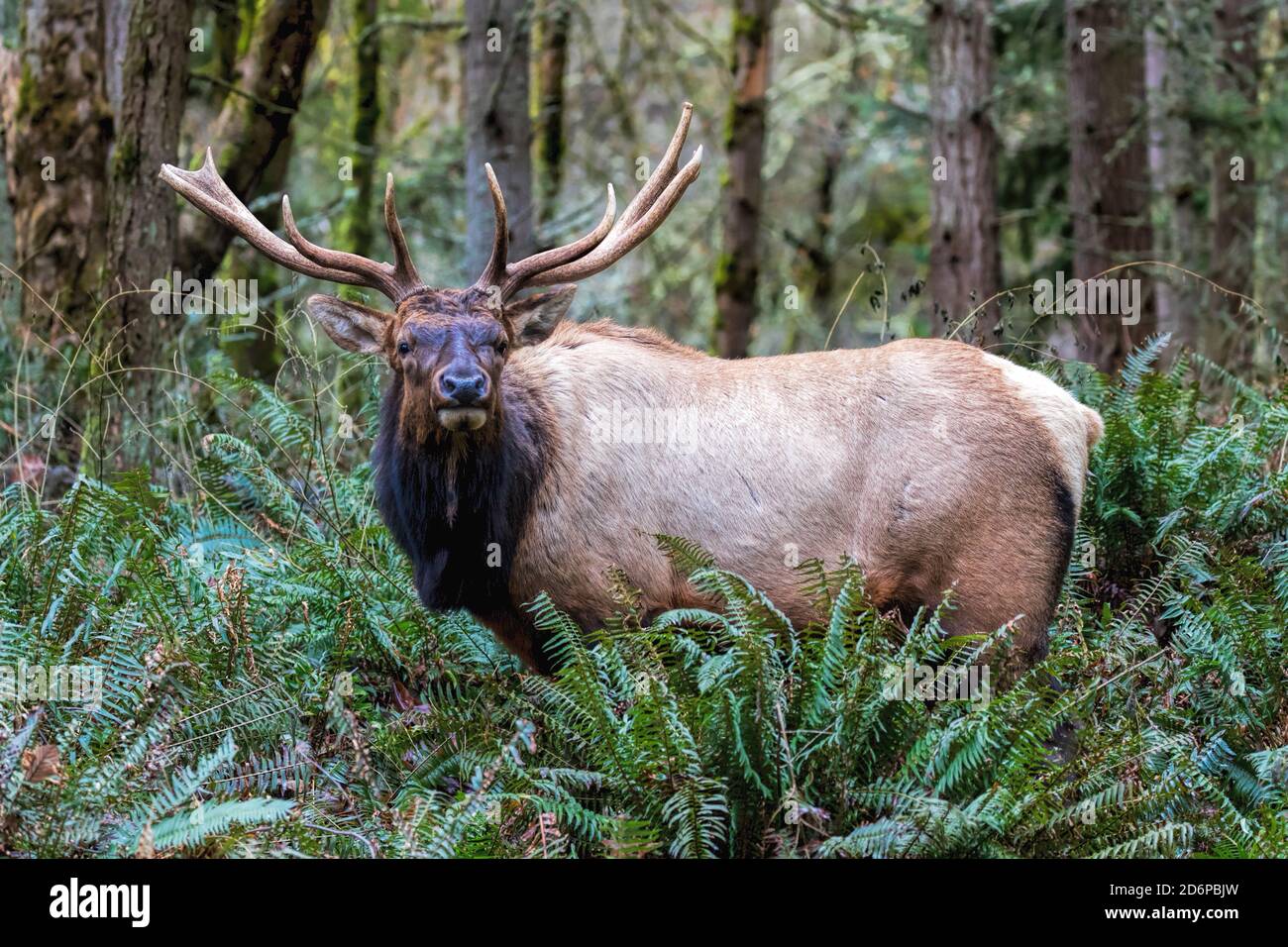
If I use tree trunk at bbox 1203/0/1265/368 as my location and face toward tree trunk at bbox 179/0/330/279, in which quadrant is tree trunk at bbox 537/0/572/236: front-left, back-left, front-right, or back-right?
front-right

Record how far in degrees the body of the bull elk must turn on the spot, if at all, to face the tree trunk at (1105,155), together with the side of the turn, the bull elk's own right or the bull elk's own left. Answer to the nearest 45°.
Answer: approximately 135° to the bull elk's own right

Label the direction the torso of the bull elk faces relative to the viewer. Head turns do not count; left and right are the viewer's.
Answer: facing to the left of the viewer

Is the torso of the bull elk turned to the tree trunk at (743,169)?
no

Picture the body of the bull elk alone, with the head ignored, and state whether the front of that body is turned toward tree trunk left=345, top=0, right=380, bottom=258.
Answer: no

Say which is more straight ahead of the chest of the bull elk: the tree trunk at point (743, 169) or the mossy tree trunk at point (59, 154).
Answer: the mossy tree trunk

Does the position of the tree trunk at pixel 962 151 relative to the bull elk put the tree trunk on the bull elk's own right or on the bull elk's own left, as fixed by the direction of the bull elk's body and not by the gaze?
on the bull elk's own right

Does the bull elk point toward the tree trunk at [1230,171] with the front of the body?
no

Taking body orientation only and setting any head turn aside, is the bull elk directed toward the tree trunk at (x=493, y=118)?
no

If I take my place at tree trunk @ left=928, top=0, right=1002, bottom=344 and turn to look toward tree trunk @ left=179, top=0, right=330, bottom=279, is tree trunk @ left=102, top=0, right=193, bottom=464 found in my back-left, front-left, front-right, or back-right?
front-left

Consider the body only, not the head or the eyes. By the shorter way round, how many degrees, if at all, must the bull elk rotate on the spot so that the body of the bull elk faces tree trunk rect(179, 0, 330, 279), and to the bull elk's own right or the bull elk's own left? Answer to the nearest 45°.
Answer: approximately 45° to the bull elk's own right

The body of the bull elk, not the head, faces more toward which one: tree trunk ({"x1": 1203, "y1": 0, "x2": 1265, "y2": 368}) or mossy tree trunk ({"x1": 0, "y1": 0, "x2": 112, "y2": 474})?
the mossy tree trunk
